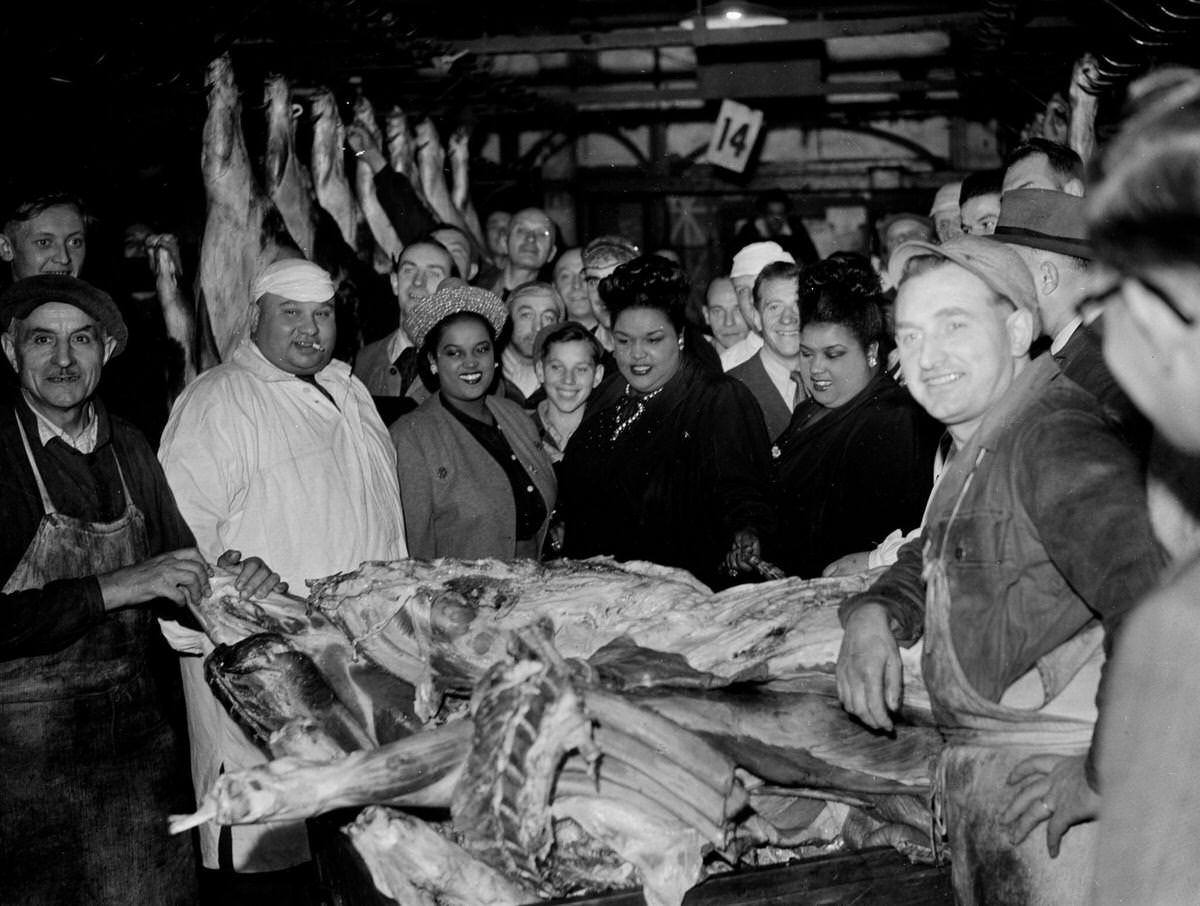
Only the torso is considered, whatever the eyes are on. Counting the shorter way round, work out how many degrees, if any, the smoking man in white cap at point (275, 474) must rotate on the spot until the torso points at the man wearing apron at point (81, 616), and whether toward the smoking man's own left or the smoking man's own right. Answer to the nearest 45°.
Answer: approximately 90° to the smoking man's own right

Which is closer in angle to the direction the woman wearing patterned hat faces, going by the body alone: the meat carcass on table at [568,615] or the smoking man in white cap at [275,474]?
the meat carcass on table

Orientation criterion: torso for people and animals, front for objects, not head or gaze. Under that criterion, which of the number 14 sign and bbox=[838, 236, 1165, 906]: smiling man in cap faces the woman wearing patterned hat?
the number 14 sign

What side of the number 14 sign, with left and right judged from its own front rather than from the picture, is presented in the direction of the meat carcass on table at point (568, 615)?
front

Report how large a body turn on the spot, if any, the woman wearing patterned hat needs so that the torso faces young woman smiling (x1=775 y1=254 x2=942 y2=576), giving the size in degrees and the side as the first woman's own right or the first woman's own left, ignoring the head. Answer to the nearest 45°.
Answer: approximately 45° to the first woman's own left

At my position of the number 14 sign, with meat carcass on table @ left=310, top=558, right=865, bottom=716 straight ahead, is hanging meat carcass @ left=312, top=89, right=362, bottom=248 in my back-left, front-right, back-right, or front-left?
front-right

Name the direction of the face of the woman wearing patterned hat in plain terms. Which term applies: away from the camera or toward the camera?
toward the camera

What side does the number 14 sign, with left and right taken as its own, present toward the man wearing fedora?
front

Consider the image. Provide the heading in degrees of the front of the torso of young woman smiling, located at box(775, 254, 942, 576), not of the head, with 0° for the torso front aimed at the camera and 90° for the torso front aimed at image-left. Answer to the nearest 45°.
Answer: approximately 45°

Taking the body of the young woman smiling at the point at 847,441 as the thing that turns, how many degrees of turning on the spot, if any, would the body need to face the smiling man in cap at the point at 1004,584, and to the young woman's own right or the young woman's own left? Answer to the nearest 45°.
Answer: approximately 45° to the young woman's own left

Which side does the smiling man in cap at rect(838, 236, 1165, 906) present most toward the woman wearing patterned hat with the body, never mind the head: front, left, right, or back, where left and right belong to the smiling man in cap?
right

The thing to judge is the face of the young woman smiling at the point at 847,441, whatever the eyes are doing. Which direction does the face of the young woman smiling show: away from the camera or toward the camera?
toward the camera

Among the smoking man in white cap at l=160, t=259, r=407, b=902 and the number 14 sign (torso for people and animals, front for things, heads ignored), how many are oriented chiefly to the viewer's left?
0

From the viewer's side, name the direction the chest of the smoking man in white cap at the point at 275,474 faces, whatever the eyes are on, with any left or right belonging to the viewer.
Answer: facing the viewer and to the right of the viewer

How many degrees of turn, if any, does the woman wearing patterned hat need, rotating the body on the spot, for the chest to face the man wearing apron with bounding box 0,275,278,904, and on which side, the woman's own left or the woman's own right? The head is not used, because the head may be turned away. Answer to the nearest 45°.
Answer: approximately 90° to the woman's own right

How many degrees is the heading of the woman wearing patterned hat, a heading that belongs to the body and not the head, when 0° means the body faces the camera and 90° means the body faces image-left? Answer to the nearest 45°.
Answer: approximately 315°

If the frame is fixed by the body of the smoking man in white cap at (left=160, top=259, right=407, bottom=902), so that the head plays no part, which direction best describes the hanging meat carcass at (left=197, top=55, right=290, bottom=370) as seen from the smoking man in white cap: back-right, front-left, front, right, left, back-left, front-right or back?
back-left

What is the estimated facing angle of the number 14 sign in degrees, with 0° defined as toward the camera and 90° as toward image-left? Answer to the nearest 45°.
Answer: approximately 0°

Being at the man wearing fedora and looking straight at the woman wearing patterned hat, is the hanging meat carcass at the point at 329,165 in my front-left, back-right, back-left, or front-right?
front-right

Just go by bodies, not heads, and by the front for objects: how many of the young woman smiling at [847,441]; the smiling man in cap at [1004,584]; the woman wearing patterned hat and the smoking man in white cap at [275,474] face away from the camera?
0

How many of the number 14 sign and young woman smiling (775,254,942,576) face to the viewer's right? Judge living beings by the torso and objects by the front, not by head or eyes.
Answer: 0
